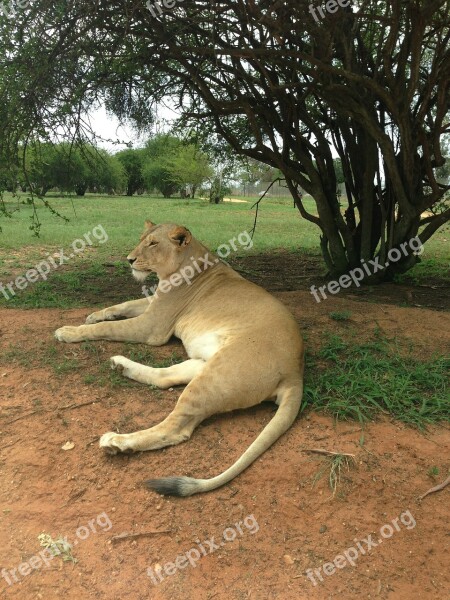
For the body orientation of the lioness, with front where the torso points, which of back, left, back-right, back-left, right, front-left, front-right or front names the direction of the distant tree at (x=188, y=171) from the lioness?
front-right

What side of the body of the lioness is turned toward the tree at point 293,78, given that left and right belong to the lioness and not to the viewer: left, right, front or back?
right

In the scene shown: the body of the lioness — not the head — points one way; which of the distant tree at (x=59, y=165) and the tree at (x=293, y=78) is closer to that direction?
the distant tree

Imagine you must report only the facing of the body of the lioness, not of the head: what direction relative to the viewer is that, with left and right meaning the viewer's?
facing away from the viewer and to the left of the viewer

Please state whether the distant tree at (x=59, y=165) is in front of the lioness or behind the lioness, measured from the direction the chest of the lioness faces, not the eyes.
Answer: in front

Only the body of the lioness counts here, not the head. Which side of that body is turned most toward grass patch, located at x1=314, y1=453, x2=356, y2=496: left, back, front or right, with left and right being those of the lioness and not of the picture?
back

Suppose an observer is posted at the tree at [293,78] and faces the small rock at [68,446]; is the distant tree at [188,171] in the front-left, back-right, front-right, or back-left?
back-right

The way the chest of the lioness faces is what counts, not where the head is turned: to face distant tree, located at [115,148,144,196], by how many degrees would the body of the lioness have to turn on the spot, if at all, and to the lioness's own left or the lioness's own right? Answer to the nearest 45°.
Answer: approximately 45° to the lioness's own right

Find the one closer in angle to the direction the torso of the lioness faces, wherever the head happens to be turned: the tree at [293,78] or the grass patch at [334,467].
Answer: the tree
